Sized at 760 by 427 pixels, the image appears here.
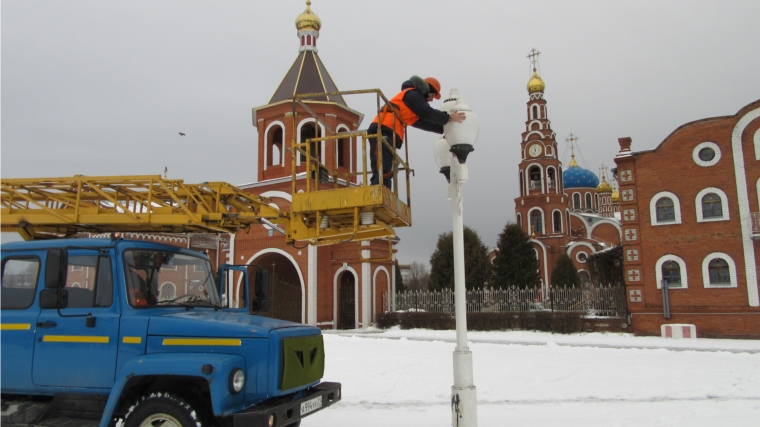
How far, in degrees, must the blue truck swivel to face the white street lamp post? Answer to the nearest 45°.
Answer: approximately 45° to its left

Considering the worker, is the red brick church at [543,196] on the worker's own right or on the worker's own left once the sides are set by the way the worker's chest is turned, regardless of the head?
on the worker's own left

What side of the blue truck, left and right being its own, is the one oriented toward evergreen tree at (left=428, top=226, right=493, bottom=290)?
left

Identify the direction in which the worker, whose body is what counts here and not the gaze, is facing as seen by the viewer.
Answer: to the viewer's right

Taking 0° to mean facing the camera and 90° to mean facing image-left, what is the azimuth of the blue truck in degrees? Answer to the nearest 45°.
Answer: approximately 315°

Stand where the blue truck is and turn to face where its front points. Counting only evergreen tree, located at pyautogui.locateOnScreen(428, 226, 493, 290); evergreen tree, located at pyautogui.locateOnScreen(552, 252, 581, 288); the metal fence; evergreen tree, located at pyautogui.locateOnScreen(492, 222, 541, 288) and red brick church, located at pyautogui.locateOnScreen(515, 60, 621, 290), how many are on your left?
5

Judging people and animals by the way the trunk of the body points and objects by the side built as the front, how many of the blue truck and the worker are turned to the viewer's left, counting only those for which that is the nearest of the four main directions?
0

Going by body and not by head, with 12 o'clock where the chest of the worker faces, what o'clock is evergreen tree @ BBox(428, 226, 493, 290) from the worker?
The evergreen tree is roughly at 9 o'clock from the worker.

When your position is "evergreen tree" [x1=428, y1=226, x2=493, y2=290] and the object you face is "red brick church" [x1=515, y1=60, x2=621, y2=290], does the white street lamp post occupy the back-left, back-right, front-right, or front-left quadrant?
back-right

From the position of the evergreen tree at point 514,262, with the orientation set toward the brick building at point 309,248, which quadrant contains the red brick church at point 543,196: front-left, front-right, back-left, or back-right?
back-right

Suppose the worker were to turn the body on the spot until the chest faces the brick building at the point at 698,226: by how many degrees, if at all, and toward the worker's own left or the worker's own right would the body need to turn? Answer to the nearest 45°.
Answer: approximately 45° to the worker's own left

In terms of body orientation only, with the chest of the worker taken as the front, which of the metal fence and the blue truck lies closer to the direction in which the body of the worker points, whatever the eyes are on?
the metal fence
